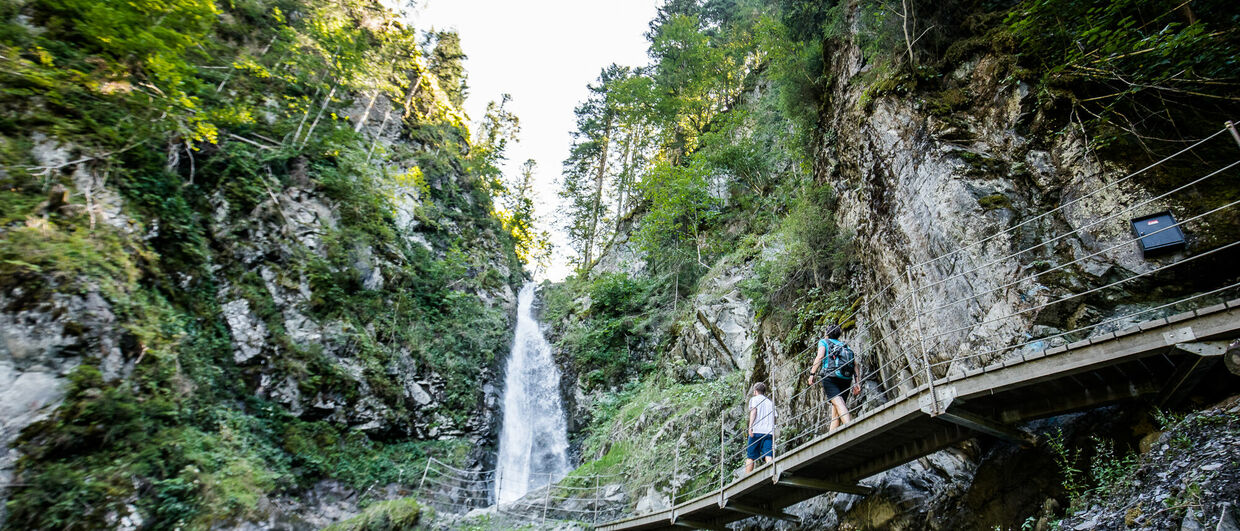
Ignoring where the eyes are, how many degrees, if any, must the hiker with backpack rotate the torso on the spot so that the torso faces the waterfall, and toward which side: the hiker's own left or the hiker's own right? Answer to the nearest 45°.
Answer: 0° — they already face it

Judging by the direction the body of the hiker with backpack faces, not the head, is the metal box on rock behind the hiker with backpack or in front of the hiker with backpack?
behind

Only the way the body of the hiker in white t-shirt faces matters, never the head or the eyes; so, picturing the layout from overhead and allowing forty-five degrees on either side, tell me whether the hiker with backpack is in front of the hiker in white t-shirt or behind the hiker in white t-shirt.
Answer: behind

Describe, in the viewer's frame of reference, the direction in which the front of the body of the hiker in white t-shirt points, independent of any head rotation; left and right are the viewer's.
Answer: facing away from the viewer and to the left of the viewer

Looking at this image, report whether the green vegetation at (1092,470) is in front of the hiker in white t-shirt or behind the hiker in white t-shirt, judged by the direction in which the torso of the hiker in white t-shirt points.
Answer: behind

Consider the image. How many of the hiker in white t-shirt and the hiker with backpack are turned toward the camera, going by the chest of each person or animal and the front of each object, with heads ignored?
0

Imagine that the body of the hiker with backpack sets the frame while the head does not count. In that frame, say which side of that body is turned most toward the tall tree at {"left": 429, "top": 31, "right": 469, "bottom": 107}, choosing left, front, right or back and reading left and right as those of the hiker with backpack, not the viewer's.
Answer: front

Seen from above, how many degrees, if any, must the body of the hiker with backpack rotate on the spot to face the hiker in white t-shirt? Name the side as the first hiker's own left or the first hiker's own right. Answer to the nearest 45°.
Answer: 0° — they already face them

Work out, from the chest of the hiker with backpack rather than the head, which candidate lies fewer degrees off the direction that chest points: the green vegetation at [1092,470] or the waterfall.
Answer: the waterfall

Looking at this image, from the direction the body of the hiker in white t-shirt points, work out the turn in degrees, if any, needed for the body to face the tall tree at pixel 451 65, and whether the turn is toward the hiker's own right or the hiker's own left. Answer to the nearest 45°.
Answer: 0° — they already face it

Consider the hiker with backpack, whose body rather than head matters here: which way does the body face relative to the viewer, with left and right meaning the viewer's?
facing away from the viewer and to the left of the viewer
